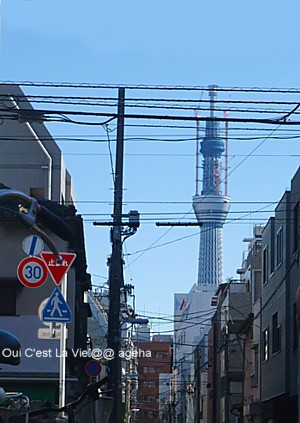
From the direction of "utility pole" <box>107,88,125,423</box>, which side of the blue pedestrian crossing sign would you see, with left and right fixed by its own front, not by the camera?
back

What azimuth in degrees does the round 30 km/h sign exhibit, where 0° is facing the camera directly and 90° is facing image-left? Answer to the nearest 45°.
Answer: approximately 0°

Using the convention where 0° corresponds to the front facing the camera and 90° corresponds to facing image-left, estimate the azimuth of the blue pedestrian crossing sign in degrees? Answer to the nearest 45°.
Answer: approximately 0°

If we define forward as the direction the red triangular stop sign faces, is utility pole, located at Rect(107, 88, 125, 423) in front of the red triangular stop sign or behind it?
behind
